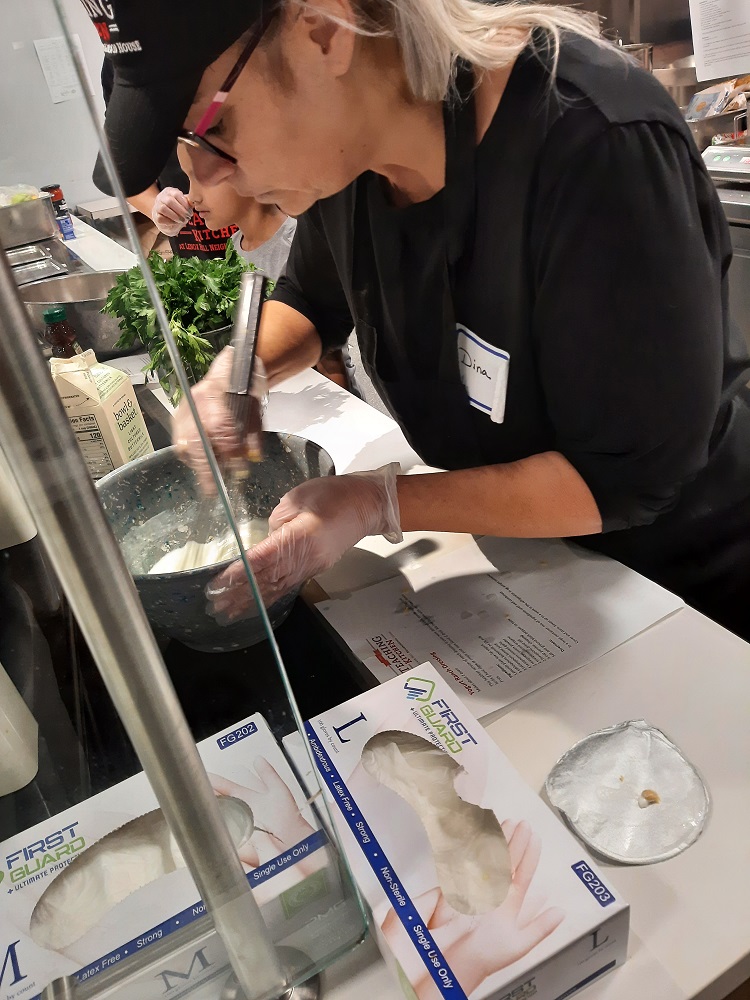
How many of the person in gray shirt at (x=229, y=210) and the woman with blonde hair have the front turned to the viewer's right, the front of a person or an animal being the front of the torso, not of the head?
0

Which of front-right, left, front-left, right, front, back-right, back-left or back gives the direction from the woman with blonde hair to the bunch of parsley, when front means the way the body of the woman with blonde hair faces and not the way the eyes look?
right

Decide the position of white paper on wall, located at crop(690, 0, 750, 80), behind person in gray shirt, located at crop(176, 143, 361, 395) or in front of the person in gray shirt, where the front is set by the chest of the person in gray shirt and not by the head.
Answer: behind

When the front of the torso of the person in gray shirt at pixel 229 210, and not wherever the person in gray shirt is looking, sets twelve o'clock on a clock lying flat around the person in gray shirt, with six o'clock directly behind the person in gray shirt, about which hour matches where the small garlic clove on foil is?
The small garlic clove on foil is roughly at 10 o'clock from the person in gray shirt.

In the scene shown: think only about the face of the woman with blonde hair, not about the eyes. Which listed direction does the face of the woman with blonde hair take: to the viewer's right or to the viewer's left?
to the viewer's left

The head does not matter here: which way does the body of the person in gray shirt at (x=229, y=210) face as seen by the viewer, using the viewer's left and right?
facing the viewer and to the left of the viewer

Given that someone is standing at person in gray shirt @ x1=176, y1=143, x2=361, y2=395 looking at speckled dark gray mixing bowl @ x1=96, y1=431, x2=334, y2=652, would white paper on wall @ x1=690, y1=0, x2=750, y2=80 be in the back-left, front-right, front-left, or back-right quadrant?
back-left

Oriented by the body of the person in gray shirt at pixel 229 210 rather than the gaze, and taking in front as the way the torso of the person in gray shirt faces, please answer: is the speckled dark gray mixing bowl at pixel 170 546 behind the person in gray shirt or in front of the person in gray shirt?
in front
